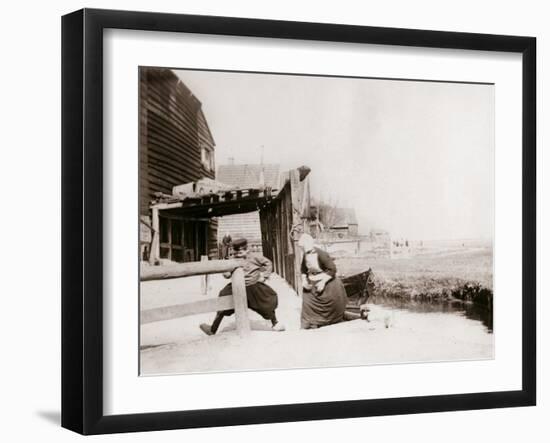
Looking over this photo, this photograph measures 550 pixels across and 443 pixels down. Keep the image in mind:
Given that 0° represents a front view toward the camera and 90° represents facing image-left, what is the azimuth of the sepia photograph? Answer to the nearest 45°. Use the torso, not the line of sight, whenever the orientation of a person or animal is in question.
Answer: approximately 315°

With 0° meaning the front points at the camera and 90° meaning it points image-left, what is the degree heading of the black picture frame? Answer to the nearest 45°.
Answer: approximately 315°
